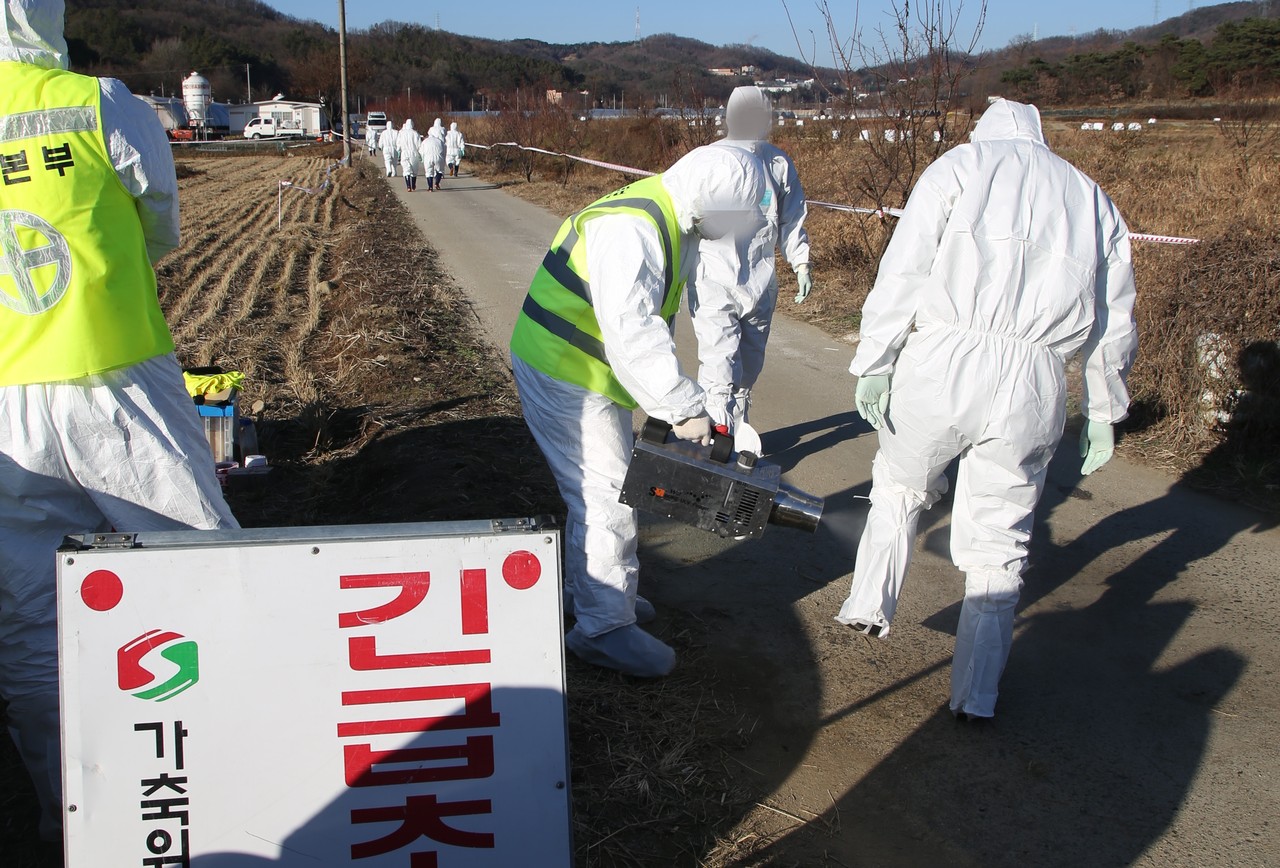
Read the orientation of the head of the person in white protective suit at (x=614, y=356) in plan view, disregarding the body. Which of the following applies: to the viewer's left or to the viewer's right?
to the viewer's right

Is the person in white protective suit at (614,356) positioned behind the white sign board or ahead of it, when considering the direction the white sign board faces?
behind

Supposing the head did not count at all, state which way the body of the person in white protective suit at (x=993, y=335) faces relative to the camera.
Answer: away from the camera

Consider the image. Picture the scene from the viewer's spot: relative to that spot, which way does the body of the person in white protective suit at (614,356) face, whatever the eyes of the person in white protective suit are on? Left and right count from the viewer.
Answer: facing to the right of the viewer

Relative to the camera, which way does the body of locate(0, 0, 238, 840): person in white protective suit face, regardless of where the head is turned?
away from the camera

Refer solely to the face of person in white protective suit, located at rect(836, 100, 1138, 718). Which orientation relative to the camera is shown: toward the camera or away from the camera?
away from the camera

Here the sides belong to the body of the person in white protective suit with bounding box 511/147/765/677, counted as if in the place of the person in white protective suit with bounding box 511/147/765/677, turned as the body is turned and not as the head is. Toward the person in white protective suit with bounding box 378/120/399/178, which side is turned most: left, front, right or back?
left

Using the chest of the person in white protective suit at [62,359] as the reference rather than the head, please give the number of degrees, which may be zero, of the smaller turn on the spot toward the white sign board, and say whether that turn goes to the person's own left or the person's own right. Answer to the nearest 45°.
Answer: approximately 135° to the person's own right

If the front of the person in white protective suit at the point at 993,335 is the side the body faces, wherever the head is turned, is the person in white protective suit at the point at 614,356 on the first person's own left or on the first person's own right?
on the first person's own left

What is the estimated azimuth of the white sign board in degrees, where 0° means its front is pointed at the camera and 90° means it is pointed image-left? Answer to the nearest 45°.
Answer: approximately 0°
